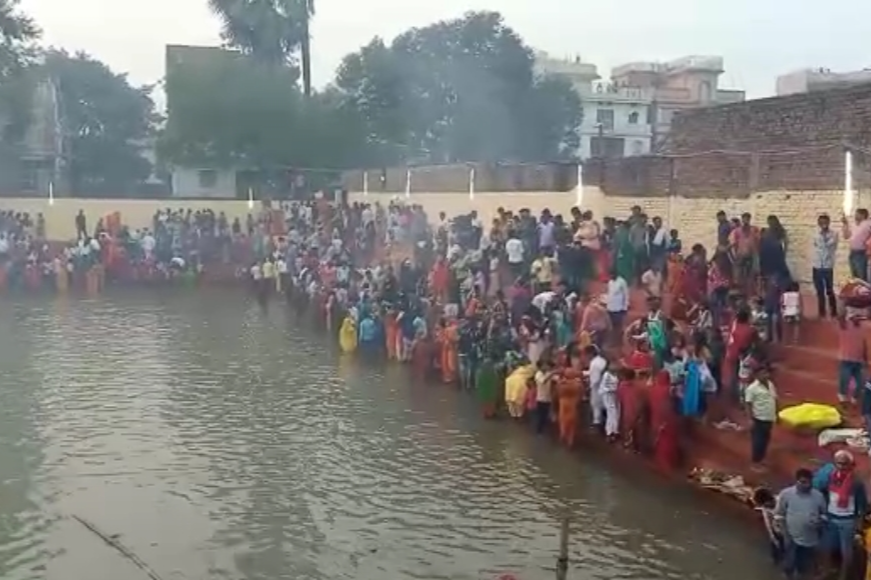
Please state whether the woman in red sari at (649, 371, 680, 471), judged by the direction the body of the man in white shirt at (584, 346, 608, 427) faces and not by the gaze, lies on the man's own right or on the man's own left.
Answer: on the man's own left

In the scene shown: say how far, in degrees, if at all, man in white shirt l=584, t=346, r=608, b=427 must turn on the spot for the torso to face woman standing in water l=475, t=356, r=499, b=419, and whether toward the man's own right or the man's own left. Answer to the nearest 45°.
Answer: approximately 45° to the man's own right

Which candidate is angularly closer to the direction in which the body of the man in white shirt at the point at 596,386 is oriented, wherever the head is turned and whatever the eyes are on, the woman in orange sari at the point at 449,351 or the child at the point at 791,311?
the woman in orange sari

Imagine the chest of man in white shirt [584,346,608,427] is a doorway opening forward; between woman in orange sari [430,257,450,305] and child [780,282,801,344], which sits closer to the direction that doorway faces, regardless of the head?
the woman in orange sari

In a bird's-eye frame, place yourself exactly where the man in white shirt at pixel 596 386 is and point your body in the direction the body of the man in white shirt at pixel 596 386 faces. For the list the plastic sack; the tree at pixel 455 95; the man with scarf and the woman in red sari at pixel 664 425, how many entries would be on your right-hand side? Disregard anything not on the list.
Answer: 1

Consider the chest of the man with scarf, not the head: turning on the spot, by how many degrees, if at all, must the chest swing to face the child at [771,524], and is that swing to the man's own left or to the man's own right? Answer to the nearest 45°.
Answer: approximately 135° to the man's own right

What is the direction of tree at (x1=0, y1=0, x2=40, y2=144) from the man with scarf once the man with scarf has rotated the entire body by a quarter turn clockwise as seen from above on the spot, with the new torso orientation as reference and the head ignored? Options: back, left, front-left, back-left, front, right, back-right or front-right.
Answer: front-right

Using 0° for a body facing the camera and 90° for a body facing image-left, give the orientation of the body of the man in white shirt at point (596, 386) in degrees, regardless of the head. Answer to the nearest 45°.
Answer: approximately 90°

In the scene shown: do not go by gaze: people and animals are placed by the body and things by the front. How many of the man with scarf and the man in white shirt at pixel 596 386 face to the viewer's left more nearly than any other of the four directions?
1

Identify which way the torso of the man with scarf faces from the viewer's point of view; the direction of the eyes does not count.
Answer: toward the camera

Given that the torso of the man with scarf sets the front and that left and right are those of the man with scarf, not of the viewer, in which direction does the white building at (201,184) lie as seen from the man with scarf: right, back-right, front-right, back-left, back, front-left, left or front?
back-right

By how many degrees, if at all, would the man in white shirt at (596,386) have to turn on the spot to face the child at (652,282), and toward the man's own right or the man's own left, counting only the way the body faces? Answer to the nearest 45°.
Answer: approximately 90° to the man's own right

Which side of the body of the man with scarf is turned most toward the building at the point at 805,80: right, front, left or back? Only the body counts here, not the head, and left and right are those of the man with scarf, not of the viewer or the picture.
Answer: back

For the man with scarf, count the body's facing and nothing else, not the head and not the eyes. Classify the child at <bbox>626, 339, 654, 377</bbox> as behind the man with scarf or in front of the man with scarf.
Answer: behind

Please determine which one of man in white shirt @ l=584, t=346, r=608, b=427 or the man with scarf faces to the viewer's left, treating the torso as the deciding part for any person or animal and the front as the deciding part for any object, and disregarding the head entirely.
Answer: the man in white shirt

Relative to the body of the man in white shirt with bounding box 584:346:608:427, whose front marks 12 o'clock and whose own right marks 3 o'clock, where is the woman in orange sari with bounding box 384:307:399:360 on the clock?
The woman in orange sari is roughly at 2 o'clock from the man in white shirt.
